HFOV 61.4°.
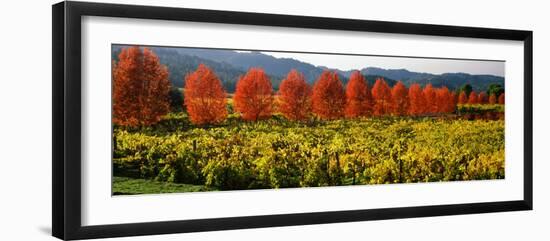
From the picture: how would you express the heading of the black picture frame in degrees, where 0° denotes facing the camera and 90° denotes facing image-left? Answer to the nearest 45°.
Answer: approximately 315°

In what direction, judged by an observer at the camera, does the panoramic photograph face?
facing the viewer and to the right of the viewer
